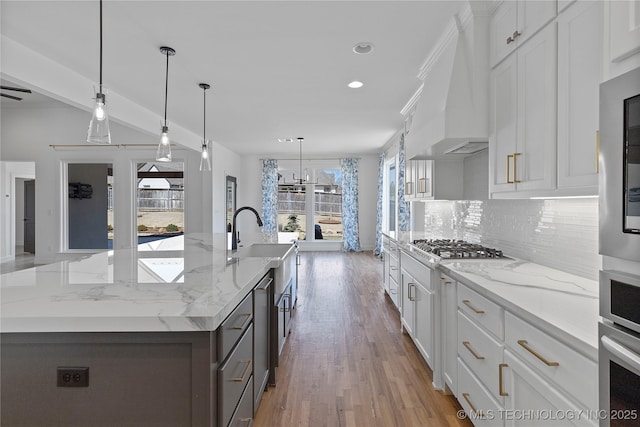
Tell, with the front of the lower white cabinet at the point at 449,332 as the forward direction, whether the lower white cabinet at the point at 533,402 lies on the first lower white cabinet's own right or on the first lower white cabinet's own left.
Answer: on the first lower white cabinet's own left

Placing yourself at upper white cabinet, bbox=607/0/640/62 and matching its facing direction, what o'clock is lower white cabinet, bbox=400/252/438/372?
The lower white cabinet is roughly at 3 o'clock from the upper white cabinet.

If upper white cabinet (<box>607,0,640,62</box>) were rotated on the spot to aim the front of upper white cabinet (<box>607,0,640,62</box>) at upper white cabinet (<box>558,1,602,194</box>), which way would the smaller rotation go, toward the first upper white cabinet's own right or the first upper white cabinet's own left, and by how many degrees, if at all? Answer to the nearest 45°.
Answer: approximately 135° to the first upper white cabinet's own right

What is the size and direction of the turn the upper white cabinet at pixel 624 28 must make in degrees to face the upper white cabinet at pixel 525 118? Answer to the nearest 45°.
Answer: approximately 90° to its right

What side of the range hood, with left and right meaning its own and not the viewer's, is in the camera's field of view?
left

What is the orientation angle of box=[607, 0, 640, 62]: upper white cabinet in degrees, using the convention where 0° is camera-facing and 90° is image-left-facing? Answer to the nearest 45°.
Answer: approximately 45°

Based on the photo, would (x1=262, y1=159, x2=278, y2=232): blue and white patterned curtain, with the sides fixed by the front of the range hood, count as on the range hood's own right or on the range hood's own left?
on the range hood's own right

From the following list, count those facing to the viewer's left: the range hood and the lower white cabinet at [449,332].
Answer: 2

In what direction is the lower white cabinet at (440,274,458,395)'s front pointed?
to the viewer's left
